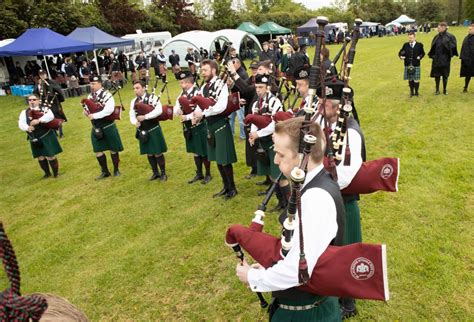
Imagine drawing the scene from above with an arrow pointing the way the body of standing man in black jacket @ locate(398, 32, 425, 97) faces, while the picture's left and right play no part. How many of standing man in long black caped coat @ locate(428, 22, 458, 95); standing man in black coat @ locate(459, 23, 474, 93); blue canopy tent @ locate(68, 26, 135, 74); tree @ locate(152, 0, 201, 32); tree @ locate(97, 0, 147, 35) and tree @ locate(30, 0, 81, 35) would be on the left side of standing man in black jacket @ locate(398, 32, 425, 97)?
2

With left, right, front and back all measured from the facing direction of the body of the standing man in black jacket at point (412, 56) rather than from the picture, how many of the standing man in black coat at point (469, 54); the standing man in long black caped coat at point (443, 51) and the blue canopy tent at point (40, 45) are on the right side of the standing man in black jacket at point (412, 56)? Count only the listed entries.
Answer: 1

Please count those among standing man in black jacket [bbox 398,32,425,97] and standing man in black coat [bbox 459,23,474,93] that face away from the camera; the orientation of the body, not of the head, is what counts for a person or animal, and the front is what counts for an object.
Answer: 0

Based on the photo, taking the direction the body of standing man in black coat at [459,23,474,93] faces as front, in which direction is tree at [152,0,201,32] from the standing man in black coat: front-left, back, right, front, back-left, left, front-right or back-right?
right

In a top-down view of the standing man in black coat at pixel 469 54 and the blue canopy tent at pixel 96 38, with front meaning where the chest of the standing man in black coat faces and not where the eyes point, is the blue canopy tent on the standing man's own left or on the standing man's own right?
on the standing man's own right

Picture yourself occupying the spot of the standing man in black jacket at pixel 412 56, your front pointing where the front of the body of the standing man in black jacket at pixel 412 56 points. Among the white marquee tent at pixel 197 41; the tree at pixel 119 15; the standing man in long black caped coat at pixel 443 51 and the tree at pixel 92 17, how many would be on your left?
1

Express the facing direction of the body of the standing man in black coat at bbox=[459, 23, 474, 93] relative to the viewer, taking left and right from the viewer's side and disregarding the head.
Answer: facing the viewer and to the left of the viewer

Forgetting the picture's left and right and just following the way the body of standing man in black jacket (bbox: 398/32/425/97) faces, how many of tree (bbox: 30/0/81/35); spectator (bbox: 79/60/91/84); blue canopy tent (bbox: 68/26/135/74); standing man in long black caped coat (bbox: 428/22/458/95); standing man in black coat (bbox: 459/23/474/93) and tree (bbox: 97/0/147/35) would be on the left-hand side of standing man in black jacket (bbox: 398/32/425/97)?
2

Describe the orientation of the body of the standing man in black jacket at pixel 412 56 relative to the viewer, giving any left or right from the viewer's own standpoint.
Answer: facing the viewer

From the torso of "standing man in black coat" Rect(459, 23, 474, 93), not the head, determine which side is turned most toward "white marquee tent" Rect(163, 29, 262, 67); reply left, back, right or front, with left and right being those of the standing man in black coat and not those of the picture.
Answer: right

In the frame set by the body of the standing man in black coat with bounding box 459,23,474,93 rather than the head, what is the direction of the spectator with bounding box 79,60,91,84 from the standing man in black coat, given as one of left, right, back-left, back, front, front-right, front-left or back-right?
front-right

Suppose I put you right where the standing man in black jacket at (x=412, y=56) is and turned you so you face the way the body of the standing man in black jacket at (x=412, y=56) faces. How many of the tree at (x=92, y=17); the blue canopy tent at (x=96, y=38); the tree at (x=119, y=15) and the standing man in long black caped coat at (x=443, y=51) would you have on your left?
1

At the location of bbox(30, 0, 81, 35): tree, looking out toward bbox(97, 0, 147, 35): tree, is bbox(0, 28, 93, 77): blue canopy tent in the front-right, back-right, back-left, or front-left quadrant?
back-right

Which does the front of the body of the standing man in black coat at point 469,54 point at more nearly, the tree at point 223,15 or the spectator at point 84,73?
the spectator
